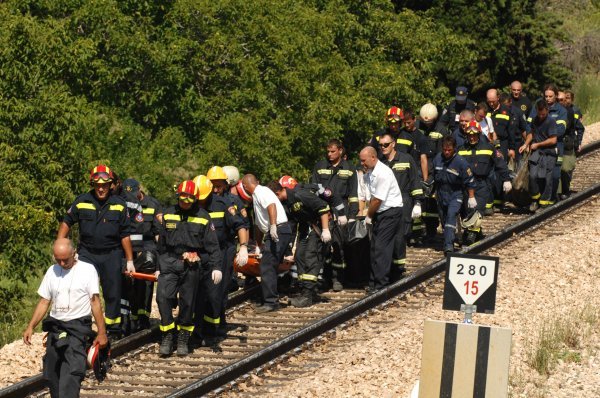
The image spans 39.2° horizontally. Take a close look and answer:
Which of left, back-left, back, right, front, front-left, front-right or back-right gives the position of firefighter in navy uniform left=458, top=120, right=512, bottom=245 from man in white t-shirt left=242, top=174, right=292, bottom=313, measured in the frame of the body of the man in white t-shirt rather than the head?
back-right

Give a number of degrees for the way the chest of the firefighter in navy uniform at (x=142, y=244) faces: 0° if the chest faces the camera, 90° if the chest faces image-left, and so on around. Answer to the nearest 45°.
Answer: approximately 45°

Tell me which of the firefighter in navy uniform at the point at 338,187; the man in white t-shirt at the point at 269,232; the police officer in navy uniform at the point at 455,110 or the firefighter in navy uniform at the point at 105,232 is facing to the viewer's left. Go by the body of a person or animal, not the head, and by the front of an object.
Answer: the man in white t-shirt

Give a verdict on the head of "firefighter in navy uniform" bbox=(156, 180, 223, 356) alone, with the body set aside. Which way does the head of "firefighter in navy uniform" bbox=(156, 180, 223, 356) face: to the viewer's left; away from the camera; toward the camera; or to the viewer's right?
toward the camera

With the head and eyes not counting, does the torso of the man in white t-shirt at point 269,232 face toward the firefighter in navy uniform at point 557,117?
no

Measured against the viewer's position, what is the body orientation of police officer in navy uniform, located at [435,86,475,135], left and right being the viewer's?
facing the viewer

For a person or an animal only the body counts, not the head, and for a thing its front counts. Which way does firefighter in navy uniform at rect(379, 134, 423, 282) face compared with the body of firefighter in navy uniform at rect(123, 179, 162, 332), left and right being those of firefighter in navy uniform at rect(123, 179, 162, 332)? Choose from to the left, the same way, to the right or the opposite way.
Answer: the same way

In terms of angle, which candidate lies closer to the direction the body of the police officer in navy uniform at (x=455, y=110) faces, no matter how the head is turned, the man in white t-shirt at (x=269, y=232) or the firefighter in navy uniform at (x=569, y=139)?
the man in white t-shirt

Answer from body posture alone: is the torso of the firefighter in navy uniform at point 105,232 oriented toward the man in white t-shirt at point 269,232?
no

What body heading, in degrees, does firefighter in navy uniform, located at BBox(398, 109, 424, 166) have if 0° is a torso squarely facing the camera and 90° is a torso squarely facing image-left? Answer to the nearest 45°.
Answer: approximately 45°

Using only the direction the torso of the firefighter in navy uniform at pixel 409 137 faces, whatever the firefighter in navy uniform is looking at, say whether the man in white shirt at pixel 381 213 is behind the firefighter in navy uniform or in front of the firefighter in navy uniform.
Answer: in front

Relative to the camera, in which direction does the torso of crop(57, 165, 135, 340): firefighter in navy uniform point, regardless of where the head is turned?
toward the camera

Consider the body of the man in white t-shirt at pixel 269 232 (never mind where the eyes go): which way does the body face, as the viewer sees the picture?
to the viewer's left

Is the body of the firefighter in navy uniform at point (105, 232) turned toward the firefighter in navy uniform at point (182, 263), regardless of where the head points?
no

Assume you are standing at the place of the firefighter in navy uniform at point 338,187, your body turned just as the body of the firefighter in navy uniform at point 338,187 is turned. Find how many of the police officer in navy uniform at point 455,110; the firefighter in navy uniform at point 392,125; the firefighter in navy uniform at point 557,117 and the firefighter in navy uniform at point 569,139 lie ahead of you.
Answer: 0

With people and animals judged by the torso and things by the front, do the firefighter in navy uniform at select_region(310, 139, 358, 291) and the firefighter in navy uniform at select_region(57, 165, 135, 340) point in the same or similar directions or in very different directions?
same or similar directions

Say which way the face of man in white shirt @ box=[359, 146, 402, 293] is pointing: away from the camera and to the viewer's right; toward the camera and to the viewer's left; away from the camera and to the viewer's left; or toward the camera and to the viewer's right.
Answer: toward the camera and to the viewer's left

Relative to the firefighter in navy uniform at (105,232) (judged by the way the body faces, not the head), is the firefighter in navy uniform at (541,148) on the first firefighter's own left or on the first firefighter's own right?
on the first firefighter's own left
